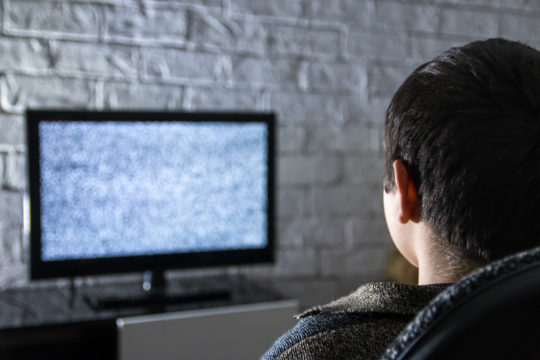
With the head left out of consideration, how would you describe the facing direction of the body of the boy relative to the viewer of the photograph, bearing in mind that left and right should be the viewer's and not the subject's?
facing away from the viewer and to the left of the viewer

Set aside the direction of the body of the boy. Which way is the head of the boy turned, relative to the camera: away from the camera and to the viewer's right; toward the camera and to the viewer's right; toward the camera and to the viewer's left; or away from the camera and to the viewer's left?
away from the camera and to the viewer's left

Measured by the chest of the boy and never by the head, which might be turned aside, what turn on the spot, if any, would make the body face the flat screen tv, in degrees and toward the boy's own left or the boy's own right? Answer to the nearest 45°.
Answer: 0° — they already face it

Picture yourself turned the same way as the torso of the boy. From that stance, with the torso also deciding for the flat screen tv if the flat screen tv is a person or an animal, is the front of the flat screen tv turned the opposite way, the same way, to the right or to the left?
the opposite way

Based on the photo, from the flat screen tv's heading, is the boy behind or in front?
in front
